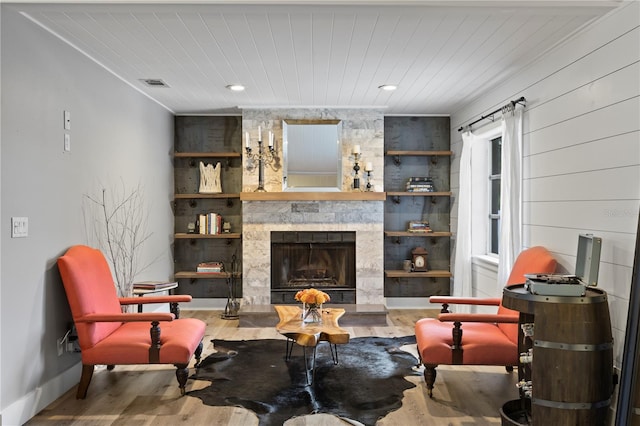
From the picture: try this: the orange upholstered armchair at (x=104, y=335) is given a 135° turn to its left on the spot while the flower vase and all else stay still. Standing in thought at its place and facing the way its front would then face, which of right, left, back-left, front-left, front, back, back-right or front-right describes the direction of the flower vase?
back-right

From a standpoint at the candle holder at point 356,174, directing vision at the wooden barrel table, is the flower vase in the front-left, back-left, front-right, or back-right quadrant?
front-right

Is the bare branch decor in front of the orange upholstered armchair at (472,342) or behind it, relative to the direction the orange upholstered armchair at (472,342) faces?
in front

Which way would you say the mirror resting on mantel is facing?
toward the camera

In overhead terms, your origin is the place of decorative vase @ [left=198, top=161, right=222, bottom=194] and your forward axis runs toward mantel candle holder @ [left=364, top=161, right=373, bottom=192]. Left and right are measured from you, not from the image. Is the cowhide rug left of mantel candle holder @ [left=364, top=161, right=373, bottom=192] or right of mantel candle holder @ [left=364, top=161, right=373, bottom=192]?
right

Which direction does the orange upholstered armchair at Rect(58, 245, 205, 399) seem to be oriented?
to the viewer's right

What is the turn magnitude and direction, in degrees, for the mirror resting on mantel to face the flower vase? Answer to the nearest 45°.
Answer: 0° — it already faces it

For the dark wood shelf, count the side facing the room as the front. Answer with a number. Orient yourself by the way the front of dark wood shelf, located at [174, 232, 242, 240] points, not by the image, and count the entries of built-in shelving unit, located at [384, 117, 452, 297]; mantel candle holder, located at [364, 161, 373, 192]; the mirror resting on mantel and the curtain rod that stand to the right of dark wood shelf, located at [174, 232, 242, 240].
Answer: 0

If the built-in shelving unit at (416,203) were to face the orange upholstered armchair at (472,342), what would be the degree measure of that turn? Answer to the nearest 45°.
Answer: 0° — it already faces it

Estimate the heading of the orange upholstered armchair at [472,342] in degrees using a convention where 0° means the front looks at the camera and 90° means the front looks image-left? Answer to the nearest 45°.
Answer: approximately 90°

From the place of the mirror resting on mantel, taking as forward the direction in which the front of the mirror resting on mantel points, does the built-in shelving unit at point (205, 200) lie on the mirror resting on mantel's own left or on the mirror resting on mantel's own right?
on the mirror resting on mantel's own right

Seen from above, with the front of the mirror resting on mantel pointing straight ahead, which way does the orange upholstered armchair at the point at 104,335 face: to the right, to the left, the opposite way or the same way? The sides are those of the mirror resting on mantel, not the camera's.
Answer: to the left

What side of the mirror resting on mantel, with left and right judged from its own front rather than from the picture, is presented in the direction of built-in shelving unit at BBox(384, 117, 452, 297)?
left

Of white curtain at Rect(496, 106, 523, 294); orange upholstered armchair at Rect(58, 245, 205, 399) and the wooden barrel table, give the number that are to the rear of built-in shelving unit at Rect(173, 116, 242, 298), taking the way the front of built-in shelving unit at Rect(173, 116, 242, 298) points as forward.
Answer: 0

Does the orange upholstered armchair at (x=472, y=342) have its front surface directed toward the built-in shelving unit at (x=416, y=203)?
no

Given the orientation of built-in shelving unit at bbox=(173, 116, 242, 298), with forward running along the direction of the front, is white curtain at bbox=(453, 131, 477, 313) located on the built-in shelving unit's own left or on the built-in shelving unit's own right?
on the built-in shelving unit's own left

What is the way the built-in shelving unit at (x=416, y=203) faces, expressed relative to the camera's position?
facing the viewer

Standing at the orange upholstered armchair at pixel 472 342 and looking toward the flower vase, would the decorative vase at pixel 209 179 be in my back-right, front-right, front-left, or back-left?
front-right

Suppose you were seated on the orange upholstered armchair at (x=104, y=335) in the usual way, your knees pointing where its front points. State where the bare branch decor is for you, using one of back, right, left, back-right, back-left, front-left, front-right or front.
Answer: left

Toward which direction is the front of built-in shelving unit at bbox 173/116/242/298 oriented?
toward the camera
